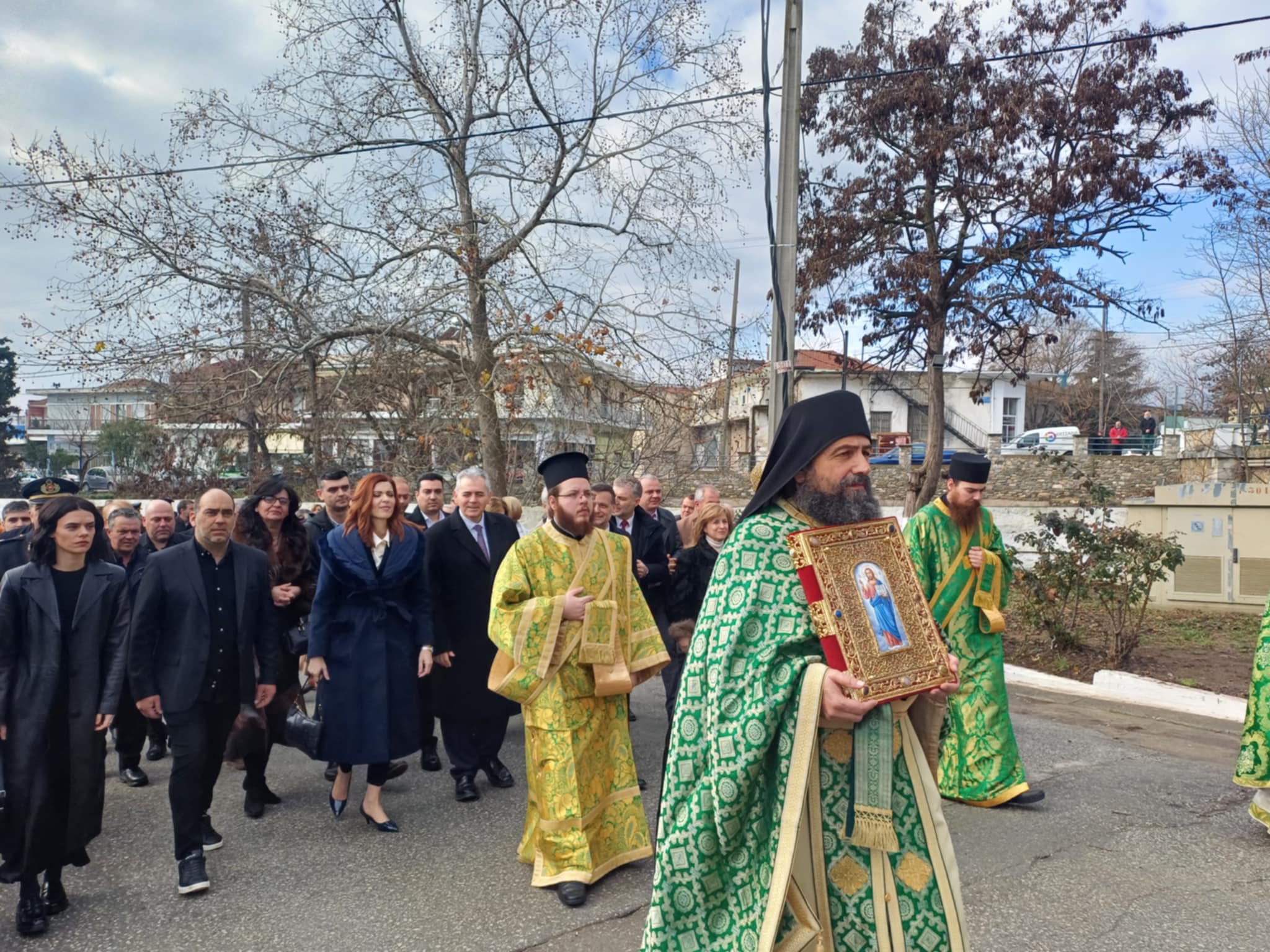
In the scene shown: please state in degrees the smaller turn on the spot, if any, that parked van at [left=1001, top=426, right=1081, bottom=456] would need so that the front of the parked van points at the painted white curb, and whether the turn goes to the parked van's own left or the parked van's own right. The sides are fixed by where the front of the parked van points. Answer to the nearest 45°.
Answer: approximately 90° to the parked van's own left

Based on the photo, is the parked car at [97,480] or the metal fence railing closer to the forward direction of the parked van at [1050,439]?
the parked car

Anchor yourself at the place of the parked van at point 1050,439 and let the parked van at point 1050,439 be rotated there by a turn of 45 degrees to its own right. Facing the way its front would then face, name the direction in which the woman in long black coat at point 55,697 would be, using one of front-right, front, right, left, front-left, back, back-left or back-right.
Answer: back-left

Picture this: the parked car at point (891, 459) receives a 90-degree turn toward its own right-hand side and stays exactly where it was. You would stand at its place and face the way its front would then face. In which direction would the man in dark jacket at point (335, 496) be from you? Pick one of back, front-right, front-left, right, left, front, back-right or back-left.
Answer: back

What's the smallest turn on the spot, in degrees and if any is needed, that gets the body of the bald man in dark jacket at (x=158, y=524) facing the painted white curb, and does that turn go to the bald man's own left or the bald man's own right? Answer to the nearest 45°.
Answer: approximately 45° to the bald man's own left

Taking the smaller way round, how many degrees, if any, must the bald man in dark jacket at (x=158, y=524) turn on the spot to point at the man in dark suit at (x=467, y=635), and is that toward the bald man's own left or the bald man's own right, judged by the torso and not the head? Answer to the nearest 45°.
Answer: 0° — they already face them

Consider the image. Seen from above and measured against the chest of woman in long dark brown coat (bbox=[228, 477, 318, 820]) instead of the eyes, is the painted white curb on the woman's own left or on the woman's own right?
on the woman's own left

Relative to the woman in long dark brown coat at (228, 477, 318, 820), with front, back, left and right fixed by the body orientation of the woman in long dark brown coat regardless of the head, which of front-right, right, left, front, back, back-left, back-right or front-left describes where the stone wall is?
back-left

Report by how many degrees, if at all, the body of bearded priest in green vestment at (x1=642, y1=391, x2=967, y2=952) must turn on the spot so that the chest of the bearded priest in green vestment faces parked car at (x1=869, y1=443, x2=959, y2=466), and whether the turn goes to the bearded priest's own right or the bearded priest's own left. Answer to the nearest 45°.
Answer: approximately 135° to the bearded priest's own left

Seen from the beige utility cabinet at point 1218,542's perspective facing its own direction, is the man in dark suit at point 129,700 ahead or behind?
ahead

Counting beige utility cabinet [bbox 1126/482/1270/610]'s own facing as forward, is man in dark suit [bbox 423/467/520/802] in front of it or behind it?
in front

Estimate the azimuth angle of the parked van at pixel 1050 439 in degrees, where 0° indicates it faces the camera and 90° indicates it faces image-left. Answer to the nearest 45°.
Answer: approximately 90°
